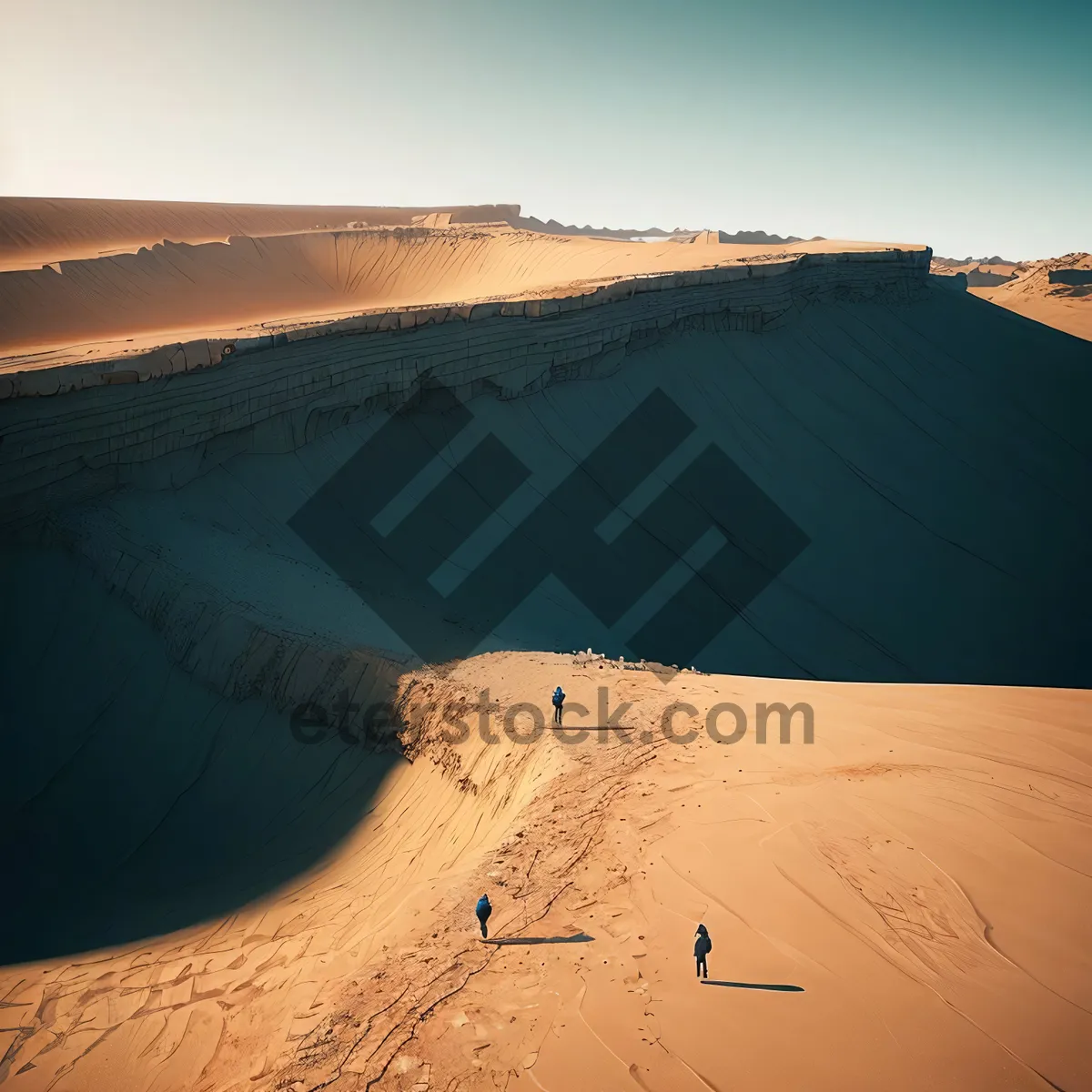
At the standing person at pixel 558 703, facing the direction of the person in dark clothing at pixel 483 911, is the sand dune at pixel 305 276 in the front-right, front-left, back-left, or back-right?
back-right
